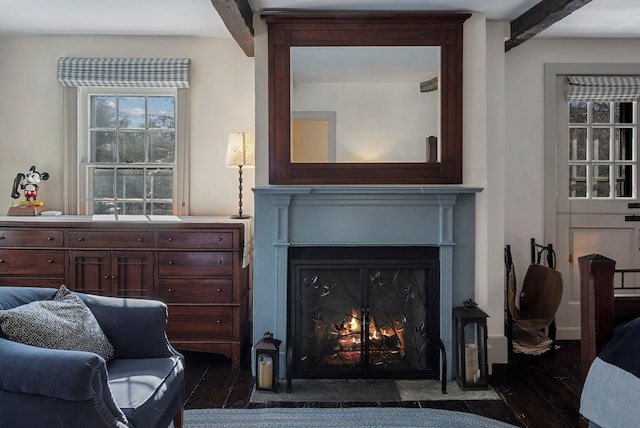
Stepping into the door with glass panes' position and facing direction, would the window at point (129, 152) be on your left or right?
on your right

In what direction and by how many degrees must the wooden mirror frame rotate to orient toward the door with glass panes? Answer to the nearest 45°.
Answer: approximately 135° to its left

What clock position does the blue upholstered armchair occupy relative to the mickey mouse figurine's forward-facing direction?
The blue upholstered armchair is roughly at 12 o'clock from the mickey mouse figurine.

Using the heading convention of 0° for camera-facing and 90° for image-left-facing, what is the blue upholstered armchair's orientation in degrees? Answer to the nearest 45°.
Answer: approximately 315°

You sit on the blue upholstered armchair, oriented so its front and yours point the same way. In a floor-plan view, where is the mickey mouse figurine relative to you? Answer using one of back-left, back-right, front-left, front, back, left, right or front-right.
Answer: back-left

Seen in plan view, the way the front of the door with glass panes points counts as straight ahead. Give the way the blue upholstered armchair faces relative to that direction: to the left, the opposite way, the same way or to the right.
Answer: to the left

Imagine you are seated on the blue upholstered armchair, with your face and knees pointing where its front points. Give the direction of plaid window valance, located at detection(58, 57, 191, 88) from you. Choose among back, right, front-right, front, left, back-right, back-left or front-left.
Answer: back-left

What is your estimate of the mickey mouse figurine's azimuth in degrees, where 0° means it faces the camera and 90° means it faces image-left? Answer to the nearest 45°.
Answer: approximately 0°

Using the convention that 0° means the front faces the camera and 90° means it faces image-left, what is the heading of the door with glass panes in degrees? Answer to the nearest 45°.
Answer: approximately 0°
